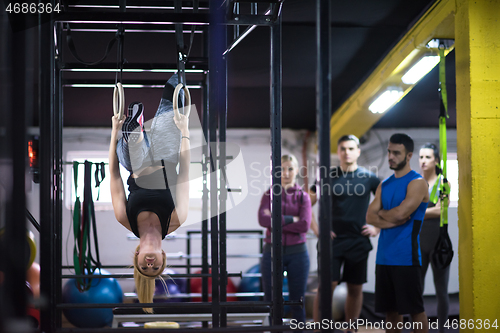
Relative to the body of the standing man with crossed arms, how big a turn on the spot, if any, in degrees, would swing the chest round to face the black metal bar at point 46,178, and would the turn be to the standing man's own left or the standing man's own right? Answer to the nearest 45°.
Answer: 0° — they already face it

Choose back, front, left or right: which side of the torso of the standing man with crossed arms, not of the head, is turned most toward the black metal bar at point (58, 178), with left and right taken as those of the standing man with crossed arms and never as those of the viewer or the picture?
front

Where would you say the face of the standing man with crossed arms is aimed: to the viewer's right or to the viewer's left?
to the viewer's left

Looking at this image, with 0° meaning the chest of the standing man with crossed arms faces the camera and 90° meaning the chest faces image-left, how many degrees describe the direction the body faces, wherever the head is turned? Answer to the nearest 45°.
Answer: approximately 45°

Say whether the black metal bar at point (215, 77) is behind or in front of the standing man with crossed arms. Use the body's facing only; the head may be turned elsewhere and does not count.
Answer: in front

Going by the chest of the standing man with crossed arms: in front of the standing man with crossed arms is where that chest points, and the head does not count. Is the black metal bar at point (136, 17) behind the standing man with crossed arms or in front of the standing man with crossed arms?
in front

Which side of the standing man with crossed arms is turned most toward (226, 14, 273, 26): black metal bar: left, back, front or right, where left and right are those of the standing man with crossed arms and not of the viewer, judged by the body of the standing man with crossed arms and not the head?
front

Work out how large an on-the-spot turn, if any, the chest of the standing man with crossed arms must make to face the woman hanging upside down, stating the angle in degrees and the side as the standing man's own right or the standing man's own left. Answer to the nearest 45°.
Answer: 0° — they already face them

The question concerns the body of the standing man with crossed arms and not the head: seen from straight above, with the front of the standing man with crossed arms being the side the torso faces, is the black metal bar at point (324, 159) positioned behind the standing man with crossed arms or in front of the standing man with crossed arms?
in front

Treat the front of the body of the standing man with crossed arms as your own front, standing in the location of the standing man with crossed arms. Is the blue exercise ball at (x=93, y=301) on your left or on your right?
on your right

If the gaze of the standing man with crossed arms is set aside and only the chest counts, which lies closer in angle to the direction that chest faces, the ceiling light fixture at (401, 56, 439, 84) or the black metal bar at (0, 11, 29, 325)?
the black metal bar

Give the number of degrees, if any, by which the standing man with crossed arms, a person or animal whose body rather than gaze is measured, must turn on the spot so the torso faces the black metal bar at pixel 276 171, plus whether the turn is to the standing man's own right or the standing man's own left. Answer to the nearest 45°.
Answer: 0° — they already face it

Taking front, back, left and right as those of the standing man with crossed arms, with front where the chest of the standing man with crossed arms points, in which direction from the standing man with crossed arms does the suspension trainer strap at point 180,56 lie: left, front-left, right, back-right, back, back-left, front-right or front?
front
